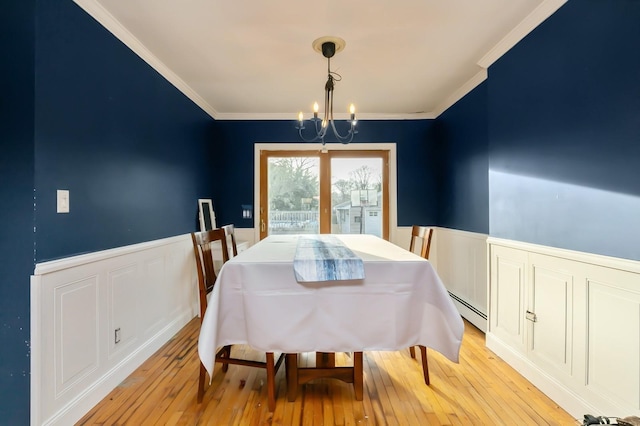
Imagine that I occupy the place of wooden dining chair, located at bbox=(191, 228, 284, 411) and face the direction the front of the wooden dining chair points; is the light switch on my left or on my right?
on my right

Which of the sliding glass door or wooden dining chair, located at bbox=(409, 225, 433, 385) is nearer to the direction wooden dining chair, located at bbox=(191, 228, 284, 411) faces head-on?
the wooden dining chair

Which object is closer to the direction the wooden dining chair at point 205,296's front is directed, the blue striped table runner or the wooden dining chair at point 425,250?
the blue striped table runner

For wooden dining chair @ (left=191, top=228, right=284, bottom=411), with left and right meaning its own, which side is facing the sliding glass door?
left

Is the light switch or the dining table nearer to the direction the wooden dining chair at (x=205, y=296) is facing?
the dining table

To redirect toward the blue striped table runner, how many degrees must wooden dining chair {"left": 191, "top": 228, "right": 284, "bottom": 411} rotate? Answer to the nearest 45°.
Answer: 0° — it already faces it

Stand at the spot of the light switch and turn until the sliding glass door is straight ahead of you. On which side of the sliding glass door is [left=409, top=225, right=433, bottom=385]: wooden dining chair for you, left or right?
right

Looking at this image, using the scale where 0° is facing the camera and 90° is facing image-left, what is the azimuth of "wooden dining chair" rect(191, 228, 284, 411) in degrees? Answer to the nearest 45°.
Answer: approximately 315°

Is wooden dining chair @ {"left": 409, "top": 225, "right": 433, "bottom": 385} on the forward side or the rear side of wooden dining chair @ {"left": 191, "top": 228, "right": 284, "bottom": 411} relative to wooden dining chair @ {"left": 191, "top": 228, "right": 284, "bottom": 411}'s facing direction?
on the forward side

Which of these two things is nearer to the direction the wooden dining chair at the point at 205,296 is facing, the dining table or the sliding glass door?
the dining table

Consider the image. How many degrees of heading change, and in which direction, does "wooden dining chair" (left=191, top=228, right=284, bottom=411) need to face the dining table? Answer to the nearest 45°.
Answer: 0° — it already faces it

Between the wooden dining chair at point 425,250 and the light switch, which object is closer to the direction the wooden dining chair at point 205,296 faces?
the wooden dining chair
